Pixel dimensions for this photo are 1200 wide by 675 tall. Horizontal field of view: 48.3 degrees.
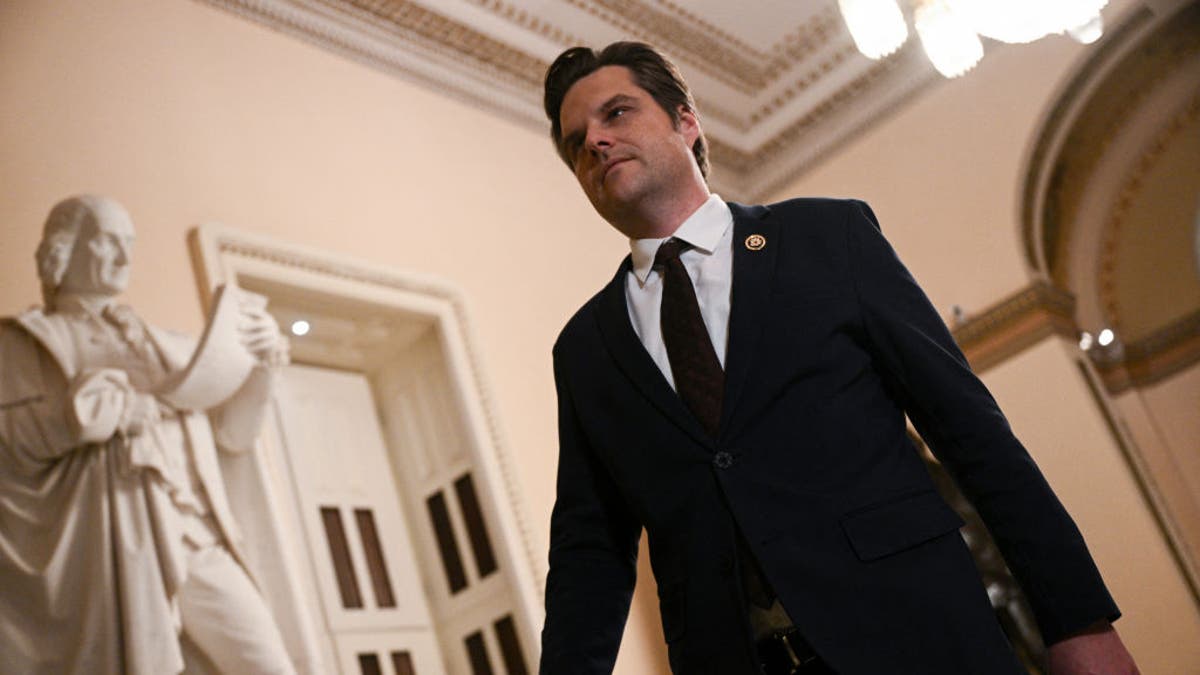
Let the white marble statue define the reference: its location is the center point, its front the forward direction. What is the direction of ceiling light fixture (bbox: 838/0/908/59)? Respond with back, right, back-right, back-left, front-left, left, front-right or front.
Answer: front-left

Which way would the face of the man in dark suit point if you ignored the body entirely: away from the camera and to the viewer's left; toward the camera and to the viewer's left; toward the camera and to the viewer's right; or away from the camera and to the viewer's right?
toward the camera and to the viewer's left

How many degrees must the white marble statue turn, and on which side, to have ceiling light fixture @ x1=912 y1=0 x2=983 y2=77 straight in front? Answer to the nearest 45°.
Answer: approximately 45° to its left

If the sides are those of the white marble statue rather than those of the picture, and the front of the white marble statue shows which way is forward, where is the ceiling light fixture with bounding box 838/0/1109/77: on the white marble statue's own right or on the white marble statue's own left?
on the white marble statue's own left

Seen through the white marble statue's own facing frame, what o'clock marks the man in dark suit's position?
The man in dark suit is roughly at 1 o'clock from the white marble statue.

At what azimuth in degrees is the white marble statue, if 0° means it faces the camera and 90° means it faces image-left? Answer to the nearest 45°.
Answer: approximately 315°
